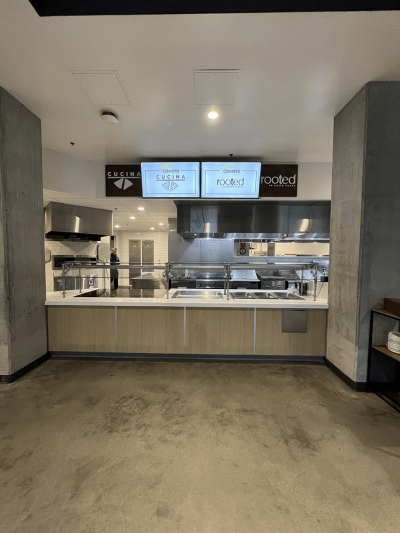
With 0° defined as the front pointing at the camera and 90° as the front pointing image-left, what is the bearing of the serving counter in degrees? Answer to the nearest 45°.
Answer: approximately 0°

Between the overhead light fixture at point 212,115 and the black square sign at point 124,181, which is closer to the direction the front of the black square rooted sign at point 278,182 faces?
the overhead light fixture

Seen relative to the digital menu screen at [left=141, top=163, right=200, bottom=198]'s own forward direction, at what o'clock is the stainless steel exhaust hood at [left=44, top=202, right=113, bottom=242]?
The stainless steel exhaust hood is roughly at 4 o'clock from the digital menu screen.

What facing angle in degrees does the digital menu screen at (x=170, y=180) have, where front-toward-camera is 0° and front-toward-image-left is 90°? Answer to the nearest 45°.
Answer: approximately 0°

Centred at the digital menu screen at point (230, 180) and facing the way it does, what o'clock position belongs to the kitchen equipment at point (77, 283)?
The kitchen equipment is roughly at 3 o'clock from the digital menu screen.
